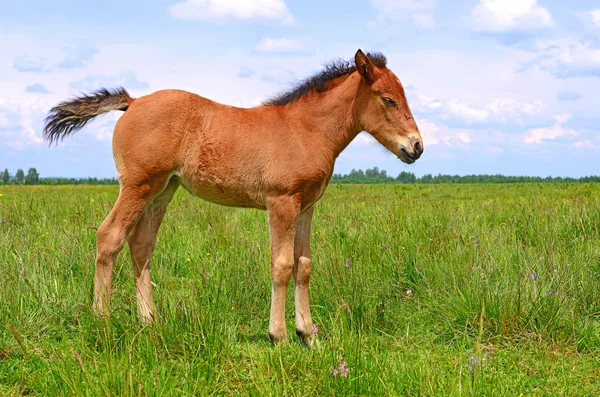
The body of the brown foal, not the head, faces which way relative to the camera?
to the viewer's right

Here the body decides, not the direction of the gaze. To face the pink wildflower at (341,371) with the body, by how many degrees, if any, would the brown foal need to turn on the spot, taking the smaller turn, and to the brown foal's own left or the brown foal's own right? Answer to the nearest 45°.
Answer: approximately 90° to the brown foal's own right
